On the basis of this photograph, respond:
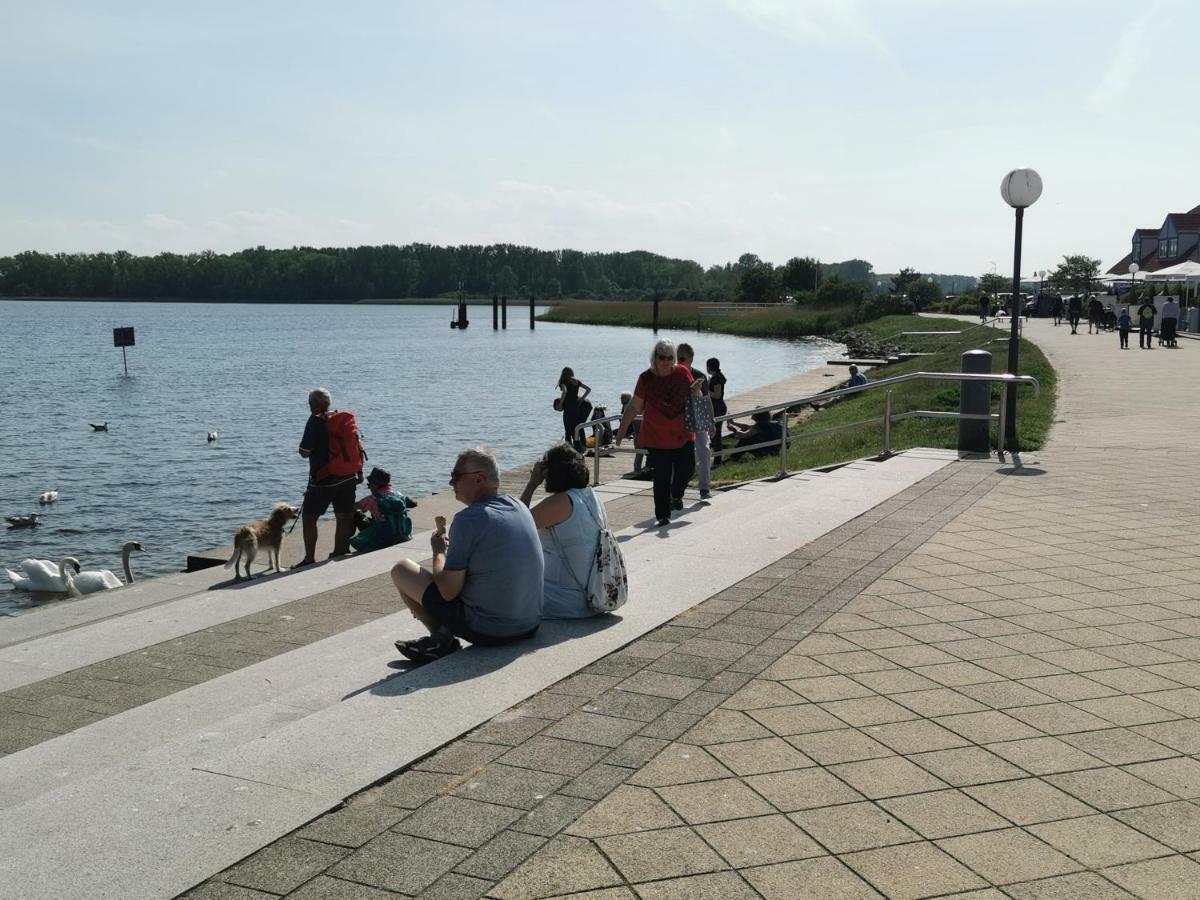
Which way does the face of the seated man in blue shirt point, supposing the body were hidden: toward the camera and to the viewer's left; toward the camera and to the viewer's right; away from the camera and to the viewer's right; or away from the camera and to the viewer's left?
away from the camera and to the viewer's left

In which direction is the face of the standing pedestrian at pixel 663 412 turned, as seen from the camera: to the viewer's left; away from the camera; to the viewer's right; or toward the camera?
toward the camera

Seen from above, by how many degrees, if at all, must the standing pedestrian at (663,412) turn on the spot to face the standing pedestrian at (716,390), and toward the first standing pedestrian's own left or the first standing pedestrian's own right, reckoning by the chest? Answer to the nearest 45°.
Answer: approximately 180°

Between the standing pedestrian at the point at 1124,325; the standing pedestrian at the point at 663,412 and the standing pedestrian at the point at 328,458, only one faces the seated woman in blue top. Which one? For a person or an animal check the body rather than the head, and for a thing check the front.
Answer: the standing pedestrian at the point at 663,412

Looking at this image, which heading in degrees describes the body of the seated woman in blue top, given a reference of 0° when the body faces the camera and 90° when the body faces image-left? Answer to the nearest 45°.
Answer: approximately 135°

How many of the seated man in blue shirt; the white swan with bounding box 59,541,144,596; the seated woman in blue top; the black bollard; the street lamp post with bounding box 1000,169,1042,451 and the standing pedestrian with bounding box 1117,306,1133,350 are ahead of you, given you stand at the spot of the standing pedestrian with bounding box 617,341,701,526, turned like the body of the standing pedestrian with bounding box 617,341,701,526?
2

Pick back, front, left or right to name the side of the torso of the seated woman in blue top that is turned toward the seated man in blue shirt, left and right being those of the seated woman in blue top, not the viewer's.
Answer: left

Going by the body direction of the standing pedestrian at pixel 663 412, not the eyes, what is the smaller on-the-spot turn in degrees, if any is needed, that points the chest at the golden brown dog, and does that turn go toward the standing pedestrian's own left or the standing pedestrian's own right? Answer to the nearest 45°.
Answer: approximately 90° to the standing pedestrian's own right

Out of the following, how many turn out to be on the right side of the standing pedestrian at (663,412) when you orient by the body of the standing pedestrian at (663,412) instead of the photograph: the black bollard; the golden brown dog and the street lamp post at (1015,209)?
1

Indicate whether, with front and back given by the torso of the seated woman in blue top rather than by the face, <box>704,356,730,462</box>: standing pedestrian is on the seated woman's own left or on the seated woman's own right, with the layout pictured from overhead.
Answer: on the seated woman's own right
